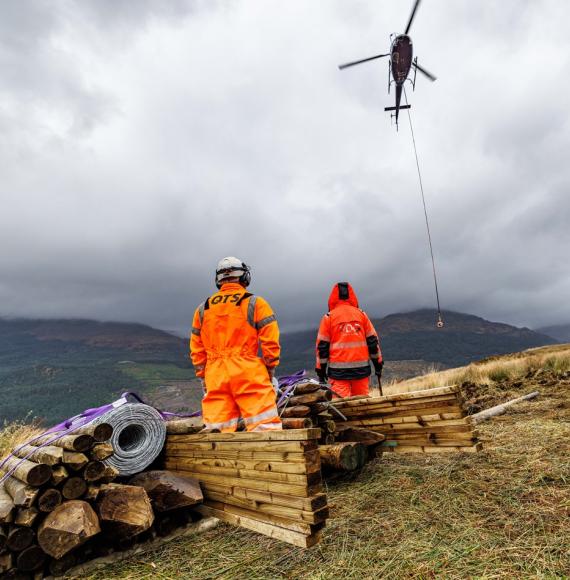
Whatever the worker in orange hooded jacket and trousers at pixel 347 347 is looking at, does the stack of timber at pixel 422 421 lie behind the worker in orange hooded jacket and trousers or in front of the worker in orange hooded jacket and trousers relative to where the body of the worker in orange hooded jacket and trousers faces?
behind

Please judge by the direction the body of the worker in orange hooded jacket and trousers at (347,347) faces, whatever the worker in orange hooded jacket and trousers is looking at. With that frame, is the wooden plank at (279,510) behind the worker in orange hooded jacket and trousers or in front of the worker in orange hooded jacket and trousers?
behind

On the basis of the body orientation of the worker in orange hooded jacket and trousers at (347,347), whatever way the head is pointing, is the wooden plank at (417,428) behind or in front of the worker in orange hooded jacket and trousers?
behind

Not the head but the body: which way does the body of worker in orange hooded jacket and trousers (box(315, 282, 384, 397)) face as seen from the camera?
away from the camera

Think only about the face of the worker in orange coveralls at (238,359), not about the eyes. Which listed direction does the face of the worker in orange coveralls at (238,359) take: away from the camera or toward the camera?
away from the camera
